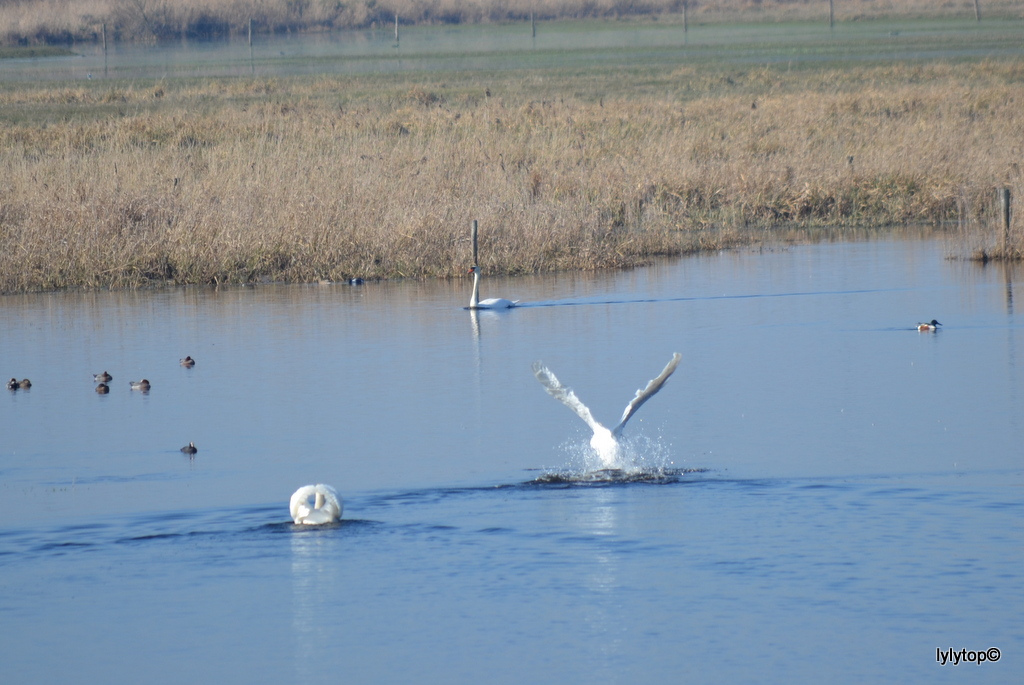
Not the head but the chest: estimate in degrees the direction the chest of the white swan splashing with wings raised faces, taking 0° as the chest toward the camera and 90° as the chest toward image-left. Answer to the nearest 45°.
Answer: approximately 180°

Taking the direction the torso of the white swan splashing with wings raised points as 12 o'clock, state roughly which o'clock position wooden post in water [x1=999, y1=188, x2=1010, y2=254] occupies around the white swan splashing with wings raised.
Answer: The wooden post in water is roughly at 1 o'clock from the white swan splashing with wings raised.
